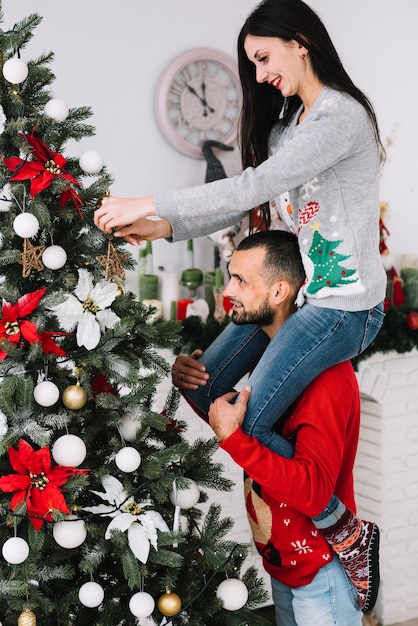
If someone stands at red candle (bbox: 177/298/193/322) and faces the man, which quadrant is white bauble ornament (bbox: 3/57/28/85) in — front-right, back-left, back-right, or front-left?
front-right

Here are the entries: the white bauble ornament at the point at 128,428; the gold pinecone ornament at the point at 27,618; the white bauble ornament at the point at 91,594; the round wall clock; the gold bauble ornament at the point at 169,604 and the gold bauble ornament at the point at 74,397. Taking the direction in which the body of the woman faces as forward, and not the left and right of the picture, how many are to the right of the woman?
1

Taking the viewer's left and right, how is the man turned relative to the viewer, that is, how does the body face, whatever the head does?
facing to the left of the viewer

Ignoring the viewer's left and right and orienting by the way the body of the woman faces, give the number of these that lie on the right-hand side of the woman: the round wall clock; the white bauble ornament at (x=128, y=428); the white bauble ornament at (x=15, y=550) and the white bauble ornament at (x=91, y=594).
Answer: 1

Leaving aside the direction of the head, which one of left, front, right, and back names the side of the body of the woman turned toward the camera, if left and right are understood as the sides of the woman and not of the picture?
left

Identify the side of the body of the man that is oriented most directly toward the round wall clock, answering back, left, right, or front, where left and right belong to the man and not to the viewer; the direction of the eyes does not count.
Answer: right

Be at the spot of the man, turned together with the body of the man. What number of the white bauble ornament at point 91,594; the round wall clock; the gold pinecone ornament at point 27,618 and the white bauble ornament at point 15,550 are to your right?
1

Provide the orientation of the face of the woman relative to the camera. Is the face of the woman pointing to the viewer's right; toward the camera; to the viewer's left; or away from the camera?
to the viewer's left

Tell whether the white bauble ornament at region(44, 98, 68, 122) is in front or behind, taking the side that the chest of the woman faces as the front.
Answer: in front

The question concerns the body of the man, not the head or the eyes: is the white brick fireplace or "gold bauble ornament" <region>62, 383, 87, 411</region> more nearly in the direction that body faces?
the gold bauble ornament

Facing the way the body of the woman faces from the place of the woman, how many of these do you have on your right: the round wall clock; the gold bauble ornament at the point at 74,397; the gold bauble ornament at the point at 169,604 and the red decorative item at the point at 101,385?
1

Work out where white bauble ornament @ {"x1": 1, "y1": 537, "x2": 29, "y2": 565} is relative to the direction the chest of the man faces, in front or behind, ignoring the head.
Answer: in front
